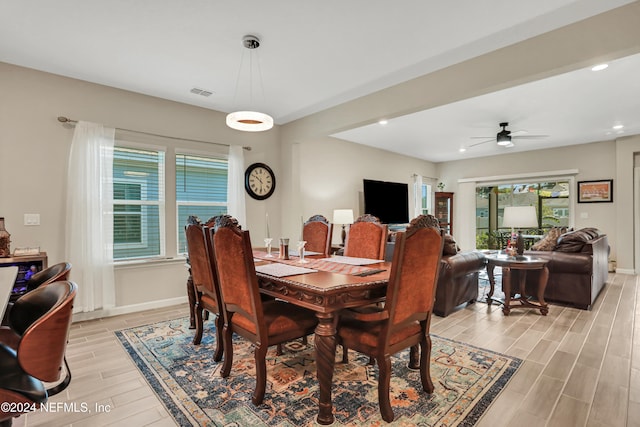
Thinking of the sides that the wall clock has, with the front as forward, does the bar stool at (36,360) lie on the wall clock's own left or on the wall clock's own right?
on the wall clock's own right

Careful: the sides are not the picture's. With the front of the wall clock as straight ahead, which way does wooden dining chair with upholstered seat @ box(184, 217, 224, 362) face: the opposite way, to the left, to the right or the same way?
to the left

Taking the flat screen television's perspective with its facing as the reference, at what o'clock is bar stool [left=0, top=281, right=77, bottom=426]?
The bar stool is roughly at 2 o'clock from the flat screen television.

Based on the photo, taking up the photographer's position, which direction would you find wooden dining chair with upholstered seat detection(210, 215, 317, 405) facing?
facing away from the viewer and to the right of the viewer

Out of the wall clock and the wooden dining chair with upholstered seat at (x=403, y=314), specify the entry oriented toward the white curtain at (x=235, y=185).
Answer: the wooden dining chair with upholstered seat

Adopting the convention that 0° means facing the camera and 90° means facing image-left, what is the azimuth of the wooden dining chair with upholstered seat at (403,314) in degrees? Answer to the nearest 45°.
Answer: approximately 135°

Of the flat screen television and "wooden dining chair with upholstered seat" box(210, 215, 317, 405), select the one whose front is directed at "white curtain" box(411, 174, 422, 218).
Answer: the wooden dining chair with upholstered seat

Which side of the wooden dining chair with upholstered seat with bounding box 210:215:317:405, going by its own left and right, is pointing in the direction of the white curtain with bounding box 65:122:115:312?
left

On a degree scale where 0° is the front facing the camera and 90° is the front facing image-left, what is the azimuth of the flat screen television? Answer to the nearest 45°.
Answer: approximately 315°

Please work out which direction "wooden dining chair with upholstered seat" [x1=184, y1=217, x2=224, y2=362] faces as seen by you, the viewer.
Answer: facing away from the viewer and to the right of the viewer

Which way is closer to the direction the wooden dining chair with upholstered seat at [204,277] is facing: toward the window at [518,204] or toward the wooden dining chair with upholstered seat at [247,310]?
the window
